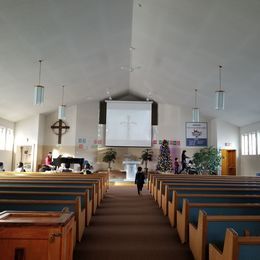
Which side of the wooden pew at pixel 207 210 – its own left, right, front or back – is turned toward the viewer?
back

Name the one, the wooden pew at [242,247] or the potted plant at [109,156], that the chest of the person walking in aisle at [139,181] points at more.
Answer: the potted plant

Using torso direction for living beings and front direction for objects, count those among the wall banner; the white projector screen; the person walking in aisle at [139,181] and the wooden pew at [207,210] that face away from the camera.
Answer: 2

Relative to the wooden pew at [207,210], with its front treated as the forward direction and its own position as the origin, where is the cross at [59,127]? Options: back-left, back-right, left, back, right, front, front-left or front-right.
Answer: front-left

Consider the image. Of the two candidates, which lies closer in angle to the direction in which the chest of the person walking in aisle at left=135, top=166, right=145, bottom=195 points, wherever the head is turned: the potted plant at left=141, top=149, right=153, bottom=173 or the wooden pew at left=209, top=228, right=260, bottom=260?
the potted plant

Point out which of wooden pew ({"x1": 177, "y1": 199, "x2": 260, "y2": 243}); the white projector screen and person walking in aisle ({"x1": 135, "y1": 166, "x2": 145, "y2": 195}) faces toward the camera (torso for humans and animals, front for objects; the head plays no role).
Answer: the white projector screen

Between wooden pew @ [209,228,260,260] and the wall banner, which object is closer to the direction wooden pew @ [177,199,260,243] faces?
the wall banner

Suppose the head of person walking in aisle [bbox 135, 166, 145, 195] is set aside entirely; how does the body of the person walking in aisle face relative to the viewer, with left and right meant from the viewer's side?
facing away from the viewer

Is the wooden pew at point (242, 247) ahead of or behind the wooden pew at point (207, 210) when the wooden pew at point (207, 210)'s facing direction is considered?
behind

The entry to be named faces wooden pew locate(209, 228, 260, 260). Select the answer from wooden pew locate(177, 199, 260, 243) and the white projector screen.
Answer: the white projector screen

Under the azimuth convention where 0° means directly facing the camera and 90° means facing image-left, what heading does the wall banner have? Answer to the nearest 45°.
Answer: approximately 0°

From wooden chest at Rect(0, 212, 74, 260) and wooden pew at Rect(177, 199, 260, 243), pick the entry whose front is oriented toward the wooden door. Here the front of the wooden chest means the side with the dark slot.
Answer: wooden pew at Rect(177, 199, 260, 243)

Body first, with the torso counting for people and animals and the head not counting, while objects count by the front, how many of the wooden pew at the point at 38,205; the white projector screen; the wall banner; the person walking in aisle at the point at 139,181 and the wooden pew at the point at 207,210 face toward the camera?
2

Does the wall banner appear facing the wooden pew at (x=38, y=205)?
yes

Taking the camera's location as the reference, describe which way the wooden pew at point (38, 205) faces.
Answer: facing away from the viewer
